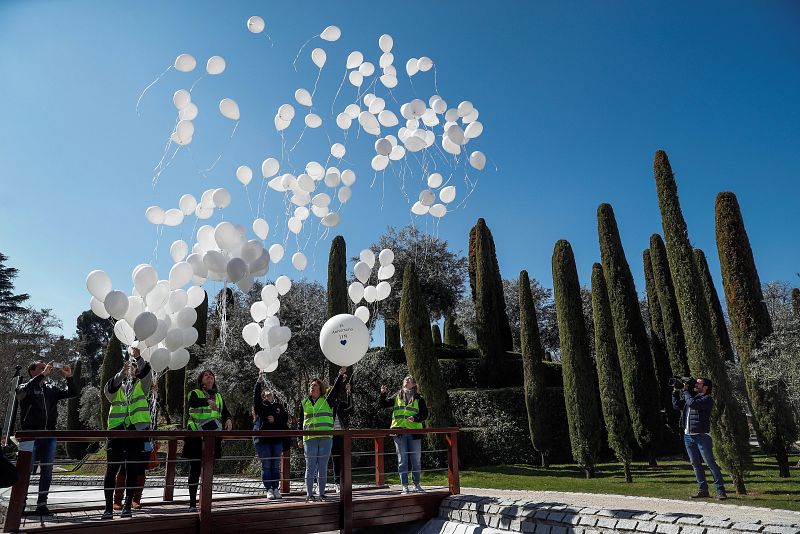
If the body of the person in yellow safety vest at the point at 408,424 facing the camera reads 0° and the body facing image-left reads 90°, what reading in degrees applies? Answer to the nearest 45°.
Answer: approximately 0°

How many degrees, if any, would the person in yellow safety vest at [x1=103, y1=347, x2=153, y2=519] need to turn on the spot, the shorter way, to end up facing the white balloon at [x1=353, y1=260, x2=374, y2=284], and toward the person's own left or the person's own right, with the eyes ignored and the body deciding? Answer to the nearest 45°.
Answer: approximately 90° to the person's own left

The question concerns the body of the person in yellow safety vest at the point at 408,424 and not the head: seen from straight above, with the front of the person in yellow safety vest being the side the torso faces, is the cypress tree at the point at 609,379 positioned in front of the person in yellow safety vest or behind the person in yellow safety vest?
behind

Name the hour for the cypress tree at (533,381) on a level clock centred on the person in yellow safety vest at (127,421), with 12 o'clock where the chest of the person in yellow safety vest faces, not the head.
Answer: The cypress tree is roughly at 8 o'clock from the person in yellow safety vest.

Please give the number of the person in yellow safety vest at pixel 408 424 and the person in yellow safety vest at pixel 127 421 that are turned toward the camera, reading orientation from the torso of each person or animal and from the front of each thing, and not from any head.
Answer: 2

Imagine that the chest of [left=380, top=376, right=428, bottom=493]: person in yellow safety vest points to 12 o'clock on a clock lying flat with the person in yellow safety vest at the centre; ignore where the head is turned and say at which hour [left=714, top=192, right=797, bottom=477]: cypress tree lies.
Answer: The cypress tree is roughly at 8 o'clock from the person in yellow safety vest.

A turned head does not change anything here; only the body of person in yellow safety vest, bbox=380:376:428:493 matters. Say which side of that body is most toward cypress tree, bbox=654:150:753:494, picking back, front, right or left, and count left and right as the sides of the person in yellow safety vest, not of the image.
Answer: left

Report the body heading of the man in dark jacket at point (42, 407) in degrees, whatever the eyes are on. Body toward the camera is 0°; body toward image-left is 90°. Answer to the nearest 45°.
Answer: approximately 315°

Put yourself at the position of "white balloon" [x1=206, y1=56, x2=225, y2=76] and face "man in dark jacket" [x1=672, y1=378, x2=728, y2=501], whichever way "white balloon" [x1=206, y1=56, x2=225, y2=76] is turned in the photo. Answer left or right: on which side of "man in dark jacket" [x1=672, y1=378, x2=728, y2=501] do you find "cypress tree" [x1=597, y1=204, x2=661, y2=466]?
left

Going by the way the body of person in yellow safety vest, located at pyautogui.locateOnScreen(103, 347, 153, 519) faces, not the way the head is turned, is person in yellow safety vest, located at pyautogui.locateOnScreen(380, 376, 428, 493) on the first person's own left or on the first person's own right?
on the first person's own left

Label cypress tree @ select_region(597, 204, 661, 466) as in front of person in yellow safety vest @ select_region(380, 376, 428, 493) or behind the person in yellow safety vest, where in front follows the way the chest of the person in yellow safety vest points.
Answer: behind
